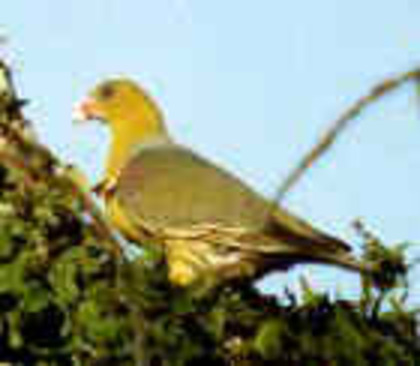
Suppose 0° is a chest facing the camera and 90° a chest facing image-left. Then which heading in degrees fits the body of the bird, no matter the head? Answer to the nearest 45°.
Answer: approximately 90°
